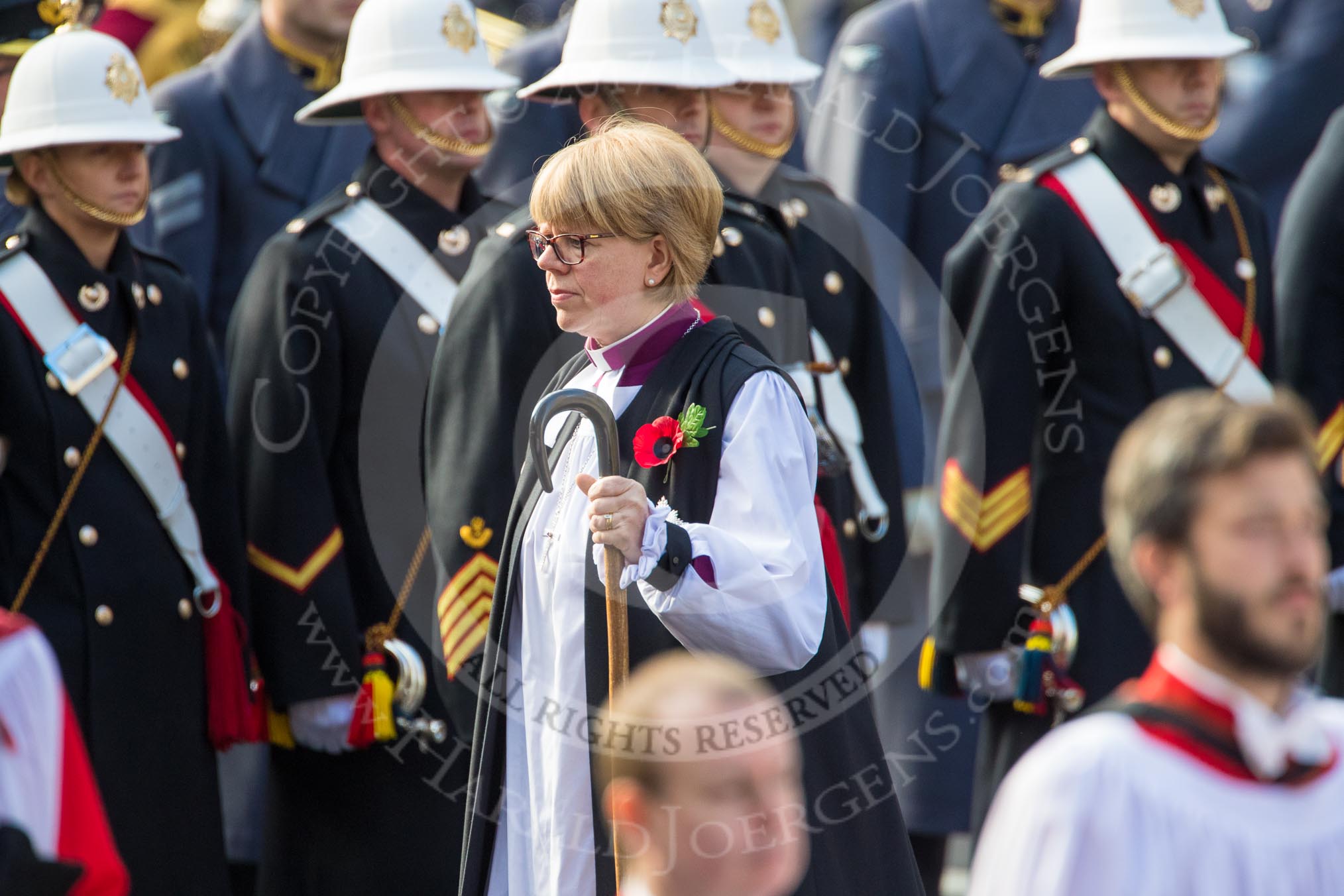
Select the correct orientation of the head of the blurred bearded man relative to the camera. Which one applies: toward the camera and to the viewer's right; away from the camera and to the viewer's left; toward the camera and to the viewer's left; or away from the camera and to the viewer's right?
toward the camera and to the viewer's right

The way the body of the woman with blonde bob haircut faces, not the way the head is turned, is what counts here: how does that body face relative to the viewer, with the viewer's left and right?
facing the viewer and to the left of the viewer

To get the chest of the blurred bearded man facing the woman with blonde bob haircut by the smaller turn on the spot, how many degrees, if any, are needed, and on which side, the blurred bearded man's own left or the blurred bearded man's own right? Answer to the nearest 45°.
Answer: approximately 180°

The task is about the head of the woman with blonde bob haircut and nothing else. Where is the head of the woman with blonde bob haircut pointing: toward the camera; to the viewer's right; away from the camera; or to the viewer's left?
to the viewer's left

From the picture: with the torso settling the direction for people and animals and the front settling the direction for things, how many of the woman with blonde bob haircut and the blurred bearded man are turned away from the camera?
0

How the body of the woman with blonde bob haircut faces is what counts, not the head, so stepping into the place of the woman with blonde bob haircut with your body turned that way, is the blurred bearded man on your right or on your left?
on your left

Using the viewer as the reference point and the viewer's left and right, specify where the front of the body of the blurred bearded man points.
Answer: facing the viewer and to the right of the viewer
